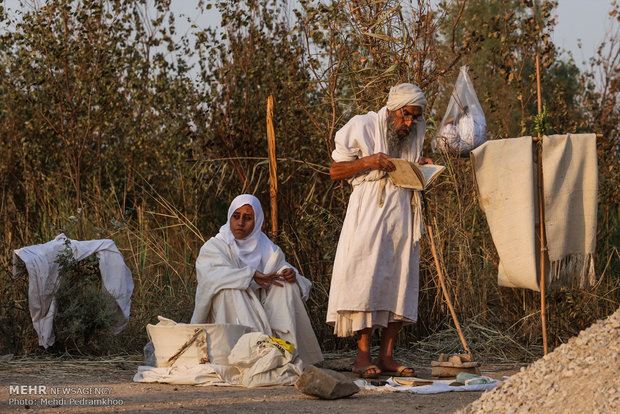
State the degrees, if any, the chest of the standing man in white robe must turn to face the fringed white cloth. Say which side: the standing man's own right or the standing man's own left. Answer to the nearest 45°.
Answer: approximately 45° to the standing man's own left

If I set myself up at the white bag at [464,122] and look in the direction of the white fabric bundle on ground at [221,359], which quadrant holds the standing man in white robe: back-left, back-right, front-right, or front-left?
front-left

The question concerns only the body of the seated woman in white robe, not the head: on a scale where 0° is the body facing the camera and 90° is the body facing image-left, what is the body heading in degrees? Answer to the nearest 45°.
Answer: approximately 315°

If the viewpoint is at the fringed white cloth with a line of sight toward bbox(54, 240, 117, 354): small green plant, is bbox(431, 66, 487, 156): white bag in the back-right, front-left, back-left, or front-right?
front-right

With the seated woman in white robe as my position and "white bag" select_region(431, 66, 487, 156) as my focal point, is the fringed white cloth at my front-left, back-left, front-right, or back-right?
front-right

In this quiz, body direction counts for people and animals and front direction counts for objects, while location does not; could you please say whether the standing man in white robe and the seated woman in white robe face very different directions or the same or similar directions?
same or similar directions

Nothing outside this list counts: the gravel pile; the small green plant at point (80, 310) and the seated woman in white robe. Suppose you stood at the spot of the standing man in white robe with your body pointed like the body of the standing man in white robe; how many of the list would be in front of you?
1

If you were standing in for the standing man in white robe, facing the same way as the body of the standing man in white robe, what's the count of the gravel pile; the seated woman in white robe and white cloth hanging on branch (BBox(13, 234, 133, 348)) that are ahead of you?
1

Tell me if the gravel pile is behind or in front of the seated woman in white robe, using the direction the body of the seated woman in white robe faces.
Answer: in front

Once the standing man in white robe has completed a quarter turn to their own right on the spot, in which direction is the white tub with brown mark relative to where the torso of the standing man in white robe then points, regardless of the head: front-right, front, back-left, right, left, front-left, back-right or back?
front-right

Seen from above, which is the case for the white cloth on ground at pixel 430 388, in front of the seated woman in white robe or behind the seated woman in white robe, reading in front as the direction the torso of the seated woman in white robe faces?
in front

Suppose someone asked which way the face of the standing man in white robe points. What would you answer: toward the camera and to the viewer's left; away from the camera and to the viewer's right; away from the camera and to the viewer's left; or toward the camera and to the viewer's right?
toward the camera and to the viewer's right

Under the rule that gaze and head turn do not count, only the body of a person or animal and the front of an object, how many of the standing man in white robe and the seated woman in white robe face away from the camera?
0

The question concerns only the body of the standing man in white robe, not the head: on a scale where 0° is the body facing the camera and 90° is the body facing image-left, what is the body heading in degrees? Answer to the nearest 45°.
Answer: approximately 315°

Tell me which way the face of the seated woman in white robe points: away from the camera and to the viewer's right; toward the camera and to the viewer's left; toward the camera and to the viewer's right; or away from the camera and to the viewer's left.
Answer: toward the camera and to the viewer's left

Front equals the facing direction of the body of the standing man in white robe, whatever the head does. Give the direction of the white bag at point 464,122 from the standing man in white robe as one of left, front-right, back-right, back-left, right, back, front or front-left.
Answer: left
